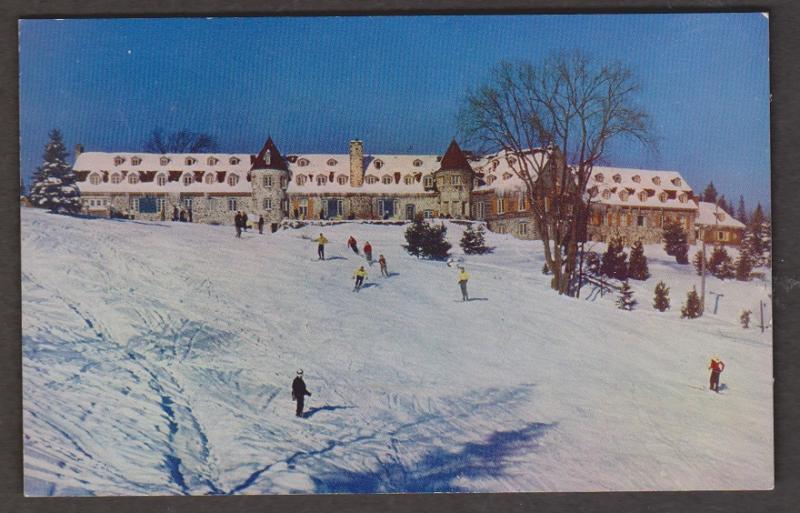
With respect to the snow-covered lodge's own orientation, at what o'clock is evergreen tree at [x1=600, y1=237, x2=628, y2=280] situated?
The evergreen tree is roughly at 9 o'clock from the snow-covered lodge.

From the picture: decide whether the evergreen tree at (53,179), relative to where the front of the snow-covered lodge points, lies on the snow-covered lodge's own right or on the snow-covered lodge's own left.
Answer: on the snow-covered lodge's own right

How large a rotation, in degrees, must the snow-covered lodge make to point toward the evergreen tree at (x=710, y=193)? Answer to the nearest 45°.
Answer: approximately 90° to its left

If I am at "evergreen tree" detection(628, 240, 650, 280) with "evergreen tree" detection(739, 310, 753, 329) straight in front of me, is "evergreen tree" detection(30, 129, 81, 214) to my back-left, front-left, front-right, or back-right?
back-right

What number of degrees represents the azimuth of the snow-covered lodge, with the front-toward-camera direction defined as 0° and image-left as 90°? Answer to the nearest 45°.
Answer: approximately 0°

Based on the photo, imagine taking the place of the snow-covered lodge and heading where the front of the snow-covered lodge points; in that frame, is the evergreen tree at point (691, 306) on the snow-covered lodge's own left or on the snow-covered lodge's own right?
on the snow-covered lodge's own left

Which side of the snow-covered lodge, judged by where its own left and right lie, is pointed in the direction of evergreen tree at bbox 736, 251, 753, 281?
left

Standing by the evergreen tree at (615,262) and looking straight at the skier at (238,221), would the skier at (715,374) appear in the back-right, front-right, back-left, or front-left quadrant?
back-left

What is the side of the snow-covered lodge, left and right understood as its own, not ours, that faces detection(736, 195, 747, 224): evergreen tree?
left
